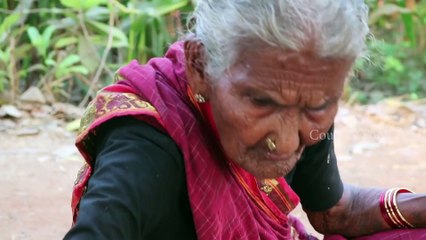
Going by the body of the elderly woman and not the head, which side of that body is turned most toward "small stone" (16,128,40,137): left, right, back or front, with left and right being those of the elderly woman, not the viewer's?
back

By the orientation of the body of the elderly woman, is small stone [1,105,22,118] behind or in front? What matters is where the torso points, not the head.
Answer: behind

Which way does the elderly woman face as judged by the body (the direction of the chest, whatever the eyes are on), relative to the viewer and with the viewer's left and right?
facing the viewer and to the right of the viewer

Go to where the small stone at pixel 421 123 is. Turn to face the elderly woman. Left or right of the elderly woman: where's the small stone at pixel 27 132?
right

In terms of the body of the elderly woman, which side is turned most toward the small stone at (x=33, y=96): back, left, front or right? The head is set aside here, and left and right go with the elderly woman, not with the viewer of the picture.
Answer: back

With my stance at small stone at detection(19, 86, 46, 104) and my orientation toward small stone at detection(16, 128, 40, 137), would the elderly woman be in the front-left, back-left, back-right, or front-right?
front-left

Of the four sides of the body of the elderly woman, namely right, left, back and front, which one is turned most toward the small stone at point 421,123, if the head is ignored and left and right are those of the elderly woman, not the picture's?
left

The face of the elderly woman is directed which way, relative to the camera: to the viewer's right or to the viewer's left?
to the viewer's right

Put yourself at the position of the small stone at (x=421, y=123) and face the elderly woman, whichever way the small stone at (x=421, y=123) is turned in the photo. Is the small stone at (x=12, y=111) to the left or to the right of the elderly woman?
right
